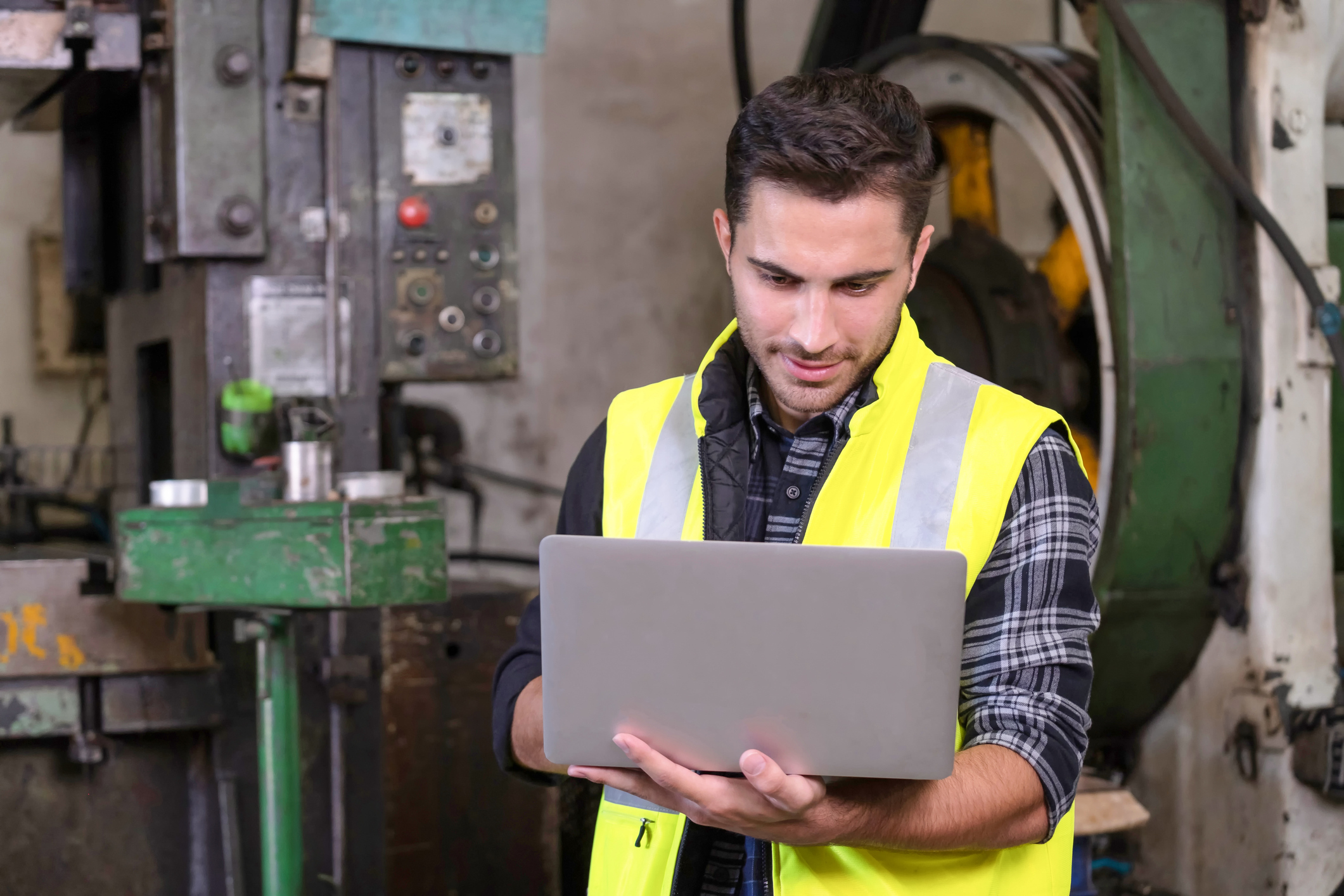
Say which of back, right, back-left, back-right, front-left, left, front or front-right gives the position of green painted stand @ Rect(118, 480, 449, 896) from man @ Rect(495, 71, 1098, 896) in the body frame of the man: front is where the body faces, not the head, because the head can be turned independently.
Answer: back-right

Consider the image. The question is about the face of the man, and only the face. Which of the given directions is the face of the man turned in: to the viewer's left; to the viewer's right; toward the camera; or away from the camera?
toward the camera

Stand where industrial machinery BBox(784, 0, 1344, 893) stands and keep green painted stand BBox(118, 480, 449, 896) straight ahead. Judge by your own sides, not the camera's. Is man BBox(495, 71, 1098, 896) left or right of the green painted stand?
left

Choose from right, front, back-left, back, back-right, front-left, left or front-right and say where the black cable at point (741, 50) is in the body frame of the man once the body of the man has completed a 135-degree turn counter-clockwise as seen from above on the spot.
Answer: front-left

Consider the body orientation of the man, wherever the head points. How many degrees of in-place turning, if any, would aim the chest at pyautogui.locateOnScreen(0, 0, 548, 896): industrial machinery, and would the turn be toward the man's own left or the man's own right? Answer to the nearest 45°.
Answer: approximately 135° to the man's own right

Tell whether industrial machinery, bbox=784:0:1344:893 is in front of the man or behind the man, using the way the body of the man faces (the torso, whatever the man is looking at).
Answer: behind

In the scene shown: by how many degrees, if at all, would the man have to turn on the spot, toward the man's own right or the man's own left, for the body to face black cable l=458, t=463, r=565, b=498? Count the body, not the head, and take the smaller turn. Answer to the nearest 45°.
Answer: approximately 180°

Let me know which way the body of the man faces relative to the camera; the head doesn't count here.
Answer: toward the camera
